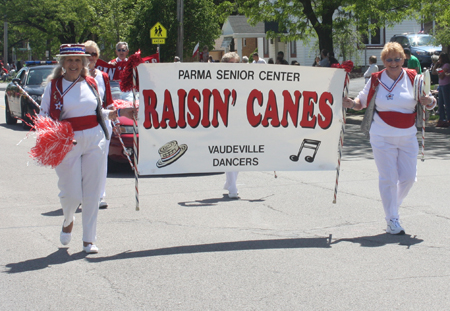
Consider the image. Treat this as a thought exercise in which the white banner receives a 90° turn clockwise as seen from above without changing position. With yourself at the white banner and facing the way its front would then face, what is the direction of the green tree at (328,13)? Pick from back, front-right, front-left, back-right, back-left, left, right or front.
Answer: right

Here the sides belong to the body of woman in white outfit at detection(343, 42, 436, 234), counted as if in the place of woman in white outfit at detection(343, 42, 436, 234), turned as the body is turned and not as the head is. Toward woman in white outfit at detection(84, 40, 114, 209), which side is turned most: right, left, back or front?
right

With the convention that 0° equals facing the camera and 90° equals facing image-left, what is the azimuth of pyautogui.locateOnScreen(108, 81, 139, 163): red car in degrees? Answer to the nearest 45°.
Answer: approximately 0°

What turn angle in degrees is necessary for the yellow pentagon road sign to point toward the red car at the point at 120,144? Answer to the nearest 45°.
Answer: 0° — it already faces it

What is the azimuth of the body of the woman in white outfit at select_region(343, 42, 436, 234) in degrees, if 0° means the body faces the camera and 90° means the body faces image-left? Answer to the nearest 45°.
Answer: approximately 0°

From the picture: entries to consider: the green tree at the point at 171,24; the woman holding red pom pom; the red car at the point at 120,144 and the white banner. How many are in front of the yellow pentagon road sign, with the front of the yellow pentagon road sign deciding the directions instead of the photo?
3

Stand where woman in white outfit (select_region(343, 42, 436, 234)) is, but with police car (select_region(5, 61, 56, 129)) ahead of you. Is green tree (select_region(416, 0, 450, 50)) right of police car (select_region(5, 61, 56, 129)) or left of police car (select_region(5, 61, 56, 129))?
right

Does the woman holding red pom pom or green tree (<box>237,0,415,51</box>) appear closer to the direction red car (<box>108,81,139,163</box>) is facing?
the woman holding red pom pom

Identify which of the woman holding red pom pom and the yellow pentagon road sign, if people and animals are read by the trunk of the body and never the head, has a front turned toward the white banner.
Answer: the yellow pentagon road sign

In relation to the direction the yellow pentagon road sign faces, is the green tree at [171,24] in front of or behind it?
behind
